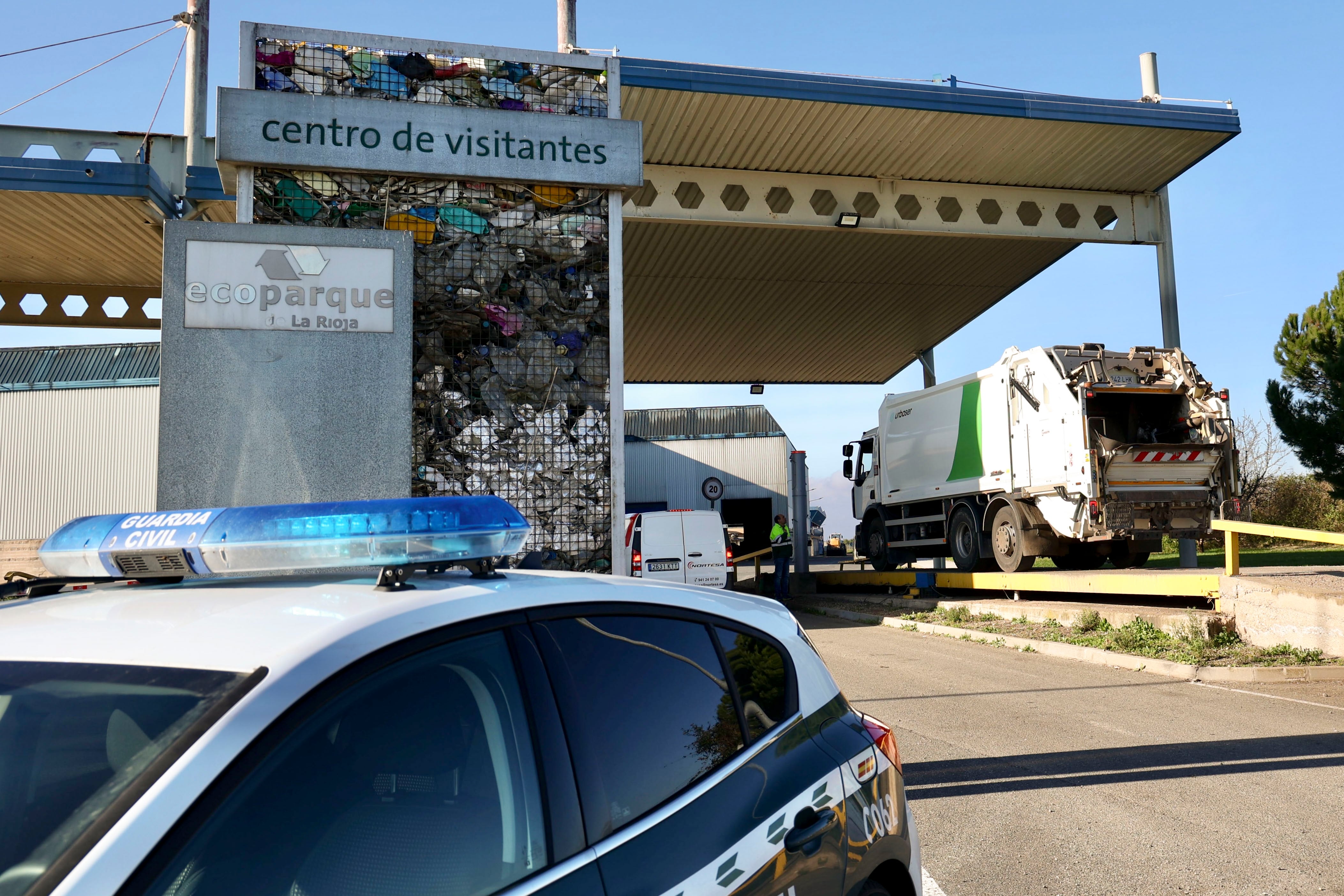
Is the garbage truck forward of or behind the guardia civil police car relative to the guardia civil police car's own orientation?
behind

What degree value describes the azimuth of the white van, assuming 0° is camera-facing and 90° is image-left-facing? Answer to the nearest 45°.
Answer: approximately 180°

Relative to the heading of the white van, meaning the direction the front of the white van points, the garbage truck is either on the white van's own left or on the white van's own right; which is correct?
on the white van's own right

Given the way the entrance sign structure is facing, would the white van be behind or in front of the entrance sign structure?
behind

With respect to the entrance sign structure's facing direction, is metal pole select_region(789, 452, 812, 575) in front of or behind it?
behind

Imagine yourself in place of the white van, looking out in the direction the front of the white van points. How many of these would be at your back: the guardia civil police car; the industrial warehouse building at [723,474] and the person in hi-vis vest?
1

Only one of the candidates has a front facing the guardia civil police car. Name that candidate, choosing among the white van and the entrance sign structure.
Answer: the entrance sign structure

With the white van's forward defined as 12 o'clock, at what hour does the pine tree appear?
The pine tree is roughly at 2 o'clock from the white van.

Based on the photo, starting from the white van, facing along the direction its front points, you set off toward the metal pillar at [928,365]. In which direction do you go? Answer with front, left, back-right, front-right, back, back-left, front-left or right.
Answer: front-right

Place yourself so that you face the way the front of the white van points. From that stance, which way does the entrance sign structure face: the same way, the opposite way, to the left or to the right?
the opposite way

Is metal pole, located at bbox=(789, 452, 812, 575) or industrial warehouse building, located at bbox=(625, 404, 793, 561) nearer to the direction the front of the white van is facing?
the industrial warehouse building

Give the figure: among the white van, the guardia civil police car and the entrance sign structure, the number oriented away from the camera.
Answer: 1

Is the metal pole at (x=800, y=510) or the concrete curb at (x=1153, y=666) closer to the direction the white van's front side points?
the metal pole

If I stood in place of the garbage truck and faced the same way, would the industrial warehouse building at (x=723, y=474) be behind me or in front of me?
in front

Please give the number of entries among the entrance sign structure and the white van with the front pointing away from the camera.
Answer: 1
